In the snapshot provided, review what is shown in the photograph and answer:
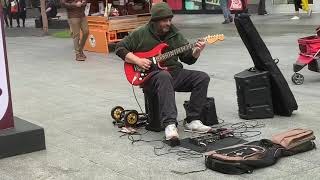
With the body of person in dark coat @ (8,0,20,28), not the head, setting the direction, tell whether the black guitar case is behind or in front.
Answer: in front

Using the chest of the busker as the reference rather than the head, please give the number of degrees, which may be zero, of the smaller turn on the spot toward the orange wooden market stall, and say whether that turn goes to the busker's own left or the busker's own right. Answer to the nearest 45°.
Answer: approximately 135° to the busker's own left

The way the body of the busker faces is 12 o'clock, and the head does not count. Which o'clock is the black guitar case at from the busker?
The black guitar case is roughly at 10 o'clock from the busker.

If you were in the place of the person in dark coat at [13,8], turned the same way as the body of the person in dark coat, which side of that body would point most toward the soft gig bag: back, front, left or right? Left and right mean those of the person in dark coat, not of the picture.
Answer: front

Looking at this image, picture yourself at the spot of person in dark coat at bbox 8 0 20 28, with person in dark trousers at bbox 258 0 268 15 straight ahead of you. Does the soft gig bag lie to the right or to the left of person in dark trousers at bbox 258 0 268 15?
right

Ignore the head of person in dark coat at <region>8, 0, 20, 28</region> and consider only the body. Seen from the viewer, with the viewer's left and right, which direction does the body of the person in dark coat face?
facing the viewer

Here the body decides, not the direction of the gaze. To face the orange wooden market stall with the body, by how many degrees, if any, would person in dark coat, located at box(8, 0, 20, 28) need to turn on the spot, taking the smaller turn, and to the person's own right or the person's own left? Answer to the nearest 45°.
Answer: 0° — they already face it

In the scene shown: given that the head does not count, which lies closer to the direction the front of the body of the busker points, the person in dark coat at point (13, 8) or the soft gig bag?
the soft gig bag
